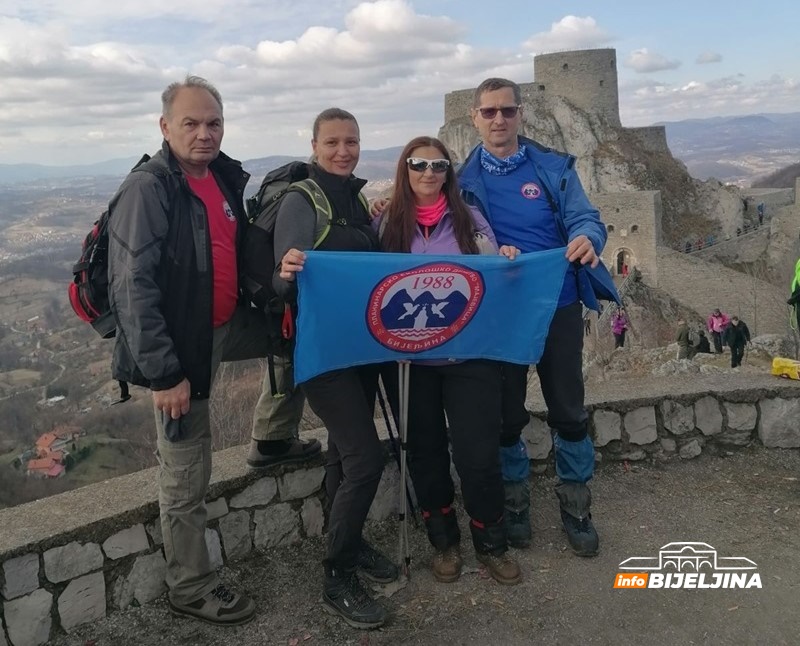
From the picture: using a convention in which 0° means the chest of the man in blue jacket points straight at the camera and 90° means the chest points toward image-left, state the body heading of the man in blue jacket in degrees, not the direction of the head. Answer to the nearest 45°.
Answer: approximately 0°

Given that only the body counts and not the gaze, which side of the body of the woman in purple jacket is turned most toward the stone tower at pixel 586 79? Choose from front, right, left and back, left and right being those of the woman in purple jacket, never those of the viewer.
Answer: back

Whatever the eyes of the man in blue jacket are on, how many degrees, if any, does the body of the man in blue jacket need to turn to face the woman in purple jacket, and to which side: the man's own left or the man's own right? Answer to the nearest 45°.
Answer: approximately 45° to the man's own right

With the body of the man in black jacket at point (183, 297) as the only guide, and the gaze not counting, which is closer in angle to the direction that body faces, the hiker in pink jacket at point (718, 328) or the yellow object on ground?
the yellow object on ground

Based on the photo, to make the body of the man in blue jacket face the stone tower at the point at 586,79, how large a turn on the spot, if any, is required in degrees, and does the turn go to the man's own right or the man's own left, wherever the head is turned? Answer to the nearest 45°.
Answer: approximately 180°

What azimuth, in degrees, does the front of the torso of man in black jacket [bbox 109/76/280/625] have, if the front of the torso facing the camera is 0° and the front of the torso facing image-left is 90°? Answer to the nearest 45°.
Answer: approximately 315°

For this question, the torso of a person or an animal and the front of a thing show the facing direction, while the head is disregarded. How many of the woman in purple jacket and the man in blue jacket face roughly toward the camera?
2

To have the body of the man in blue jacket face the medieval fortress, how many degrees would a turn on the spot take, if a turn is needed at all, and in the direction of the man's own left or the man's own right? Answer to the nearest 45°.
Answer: approximately 180°
